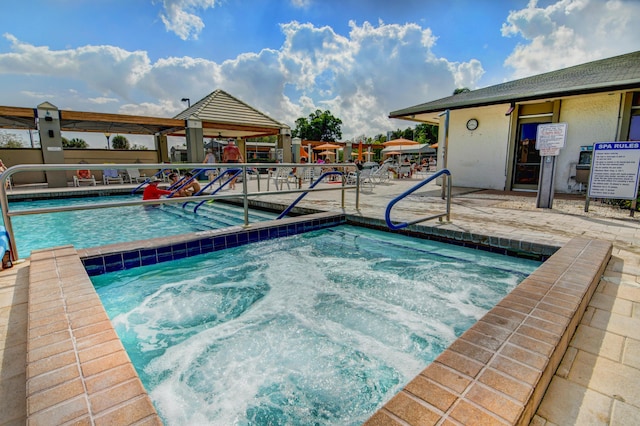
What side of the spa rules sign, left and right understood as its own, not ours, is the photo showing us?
front

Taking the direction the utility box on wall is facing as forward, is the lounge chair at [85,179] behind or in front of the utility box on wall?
in front

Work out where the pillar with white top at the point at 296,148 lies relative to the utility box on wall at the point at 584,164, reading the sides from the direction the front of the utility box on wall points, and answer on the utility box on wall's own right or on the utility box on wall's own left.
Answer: on the utility box on wall's own right

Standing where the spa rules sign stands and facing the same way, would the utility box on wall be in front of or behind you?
behind

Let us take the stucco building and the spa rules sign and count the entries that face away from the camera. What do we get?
0

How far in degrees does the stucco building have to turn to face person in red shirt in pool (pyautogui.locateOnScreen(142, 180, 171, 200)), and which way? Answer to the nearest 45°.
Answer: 0° — it already faces them

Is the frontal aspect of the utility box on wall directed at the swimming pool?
yes

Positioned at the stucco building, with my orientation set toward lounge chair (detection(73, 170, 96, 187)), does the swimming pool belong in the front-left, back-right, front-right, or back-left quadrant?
front-left

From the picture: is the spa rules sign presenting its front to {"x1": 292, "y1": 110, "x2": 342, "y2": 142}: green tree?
no

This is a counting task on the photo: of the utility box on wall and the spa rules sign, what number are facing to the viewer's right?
0

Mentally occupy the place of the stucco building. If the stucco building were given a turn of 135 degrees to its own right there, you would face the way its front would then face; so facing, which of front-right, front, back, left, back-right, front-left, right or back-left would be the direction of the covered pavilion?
left

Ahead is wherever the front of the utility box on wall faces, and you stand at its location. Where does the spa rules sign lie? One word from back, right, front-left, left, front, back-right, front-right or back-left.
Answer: front-left

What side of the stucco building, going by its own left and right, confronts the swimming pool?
front

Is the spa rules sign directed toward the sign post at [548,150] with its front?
no

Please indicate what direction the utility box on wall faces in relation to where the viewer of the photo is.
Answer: facing the viewer and to the left of the viewer
